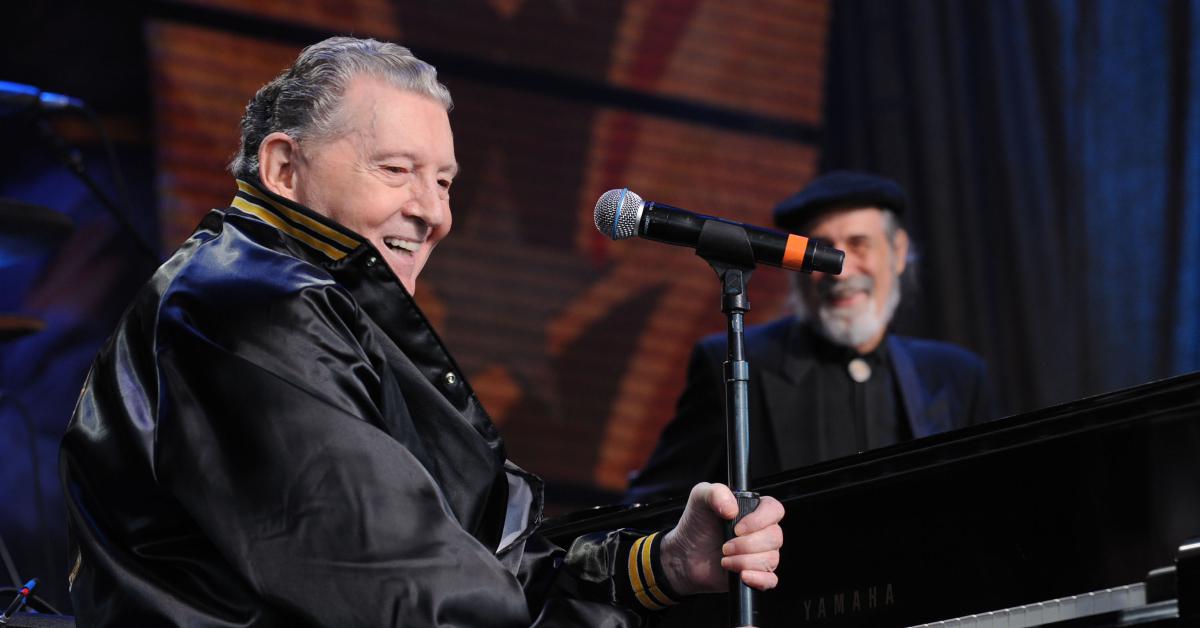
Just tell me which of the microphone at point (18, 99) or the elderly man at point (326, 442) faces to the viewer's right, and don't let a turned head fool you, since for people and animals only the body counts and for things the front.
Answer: the elderly man

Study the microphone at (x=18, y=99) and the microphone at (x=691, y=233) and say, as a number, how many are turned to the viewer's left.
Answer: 2

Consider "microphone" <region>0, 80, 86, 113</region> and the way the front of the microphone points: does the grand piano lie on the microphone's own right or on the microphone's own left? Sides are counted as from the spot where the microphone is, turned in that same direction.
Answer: on the microphone's own left

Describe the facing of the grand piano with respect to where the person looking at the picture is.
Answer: facing the viewer and to the left of the viewer

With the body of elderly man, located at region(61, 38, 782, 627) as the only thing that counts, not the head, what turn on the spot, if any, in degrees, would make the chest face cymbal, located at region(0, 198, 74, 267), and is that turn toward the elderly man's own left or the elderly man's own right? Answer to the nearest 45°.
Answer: approximately 135° to the elderly man's own left

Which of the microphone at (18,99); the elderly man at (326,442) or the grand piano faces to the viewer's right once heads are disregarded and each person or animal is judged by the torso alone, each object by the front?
the elderly man

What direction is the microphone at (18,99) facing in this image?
to the viewer's left

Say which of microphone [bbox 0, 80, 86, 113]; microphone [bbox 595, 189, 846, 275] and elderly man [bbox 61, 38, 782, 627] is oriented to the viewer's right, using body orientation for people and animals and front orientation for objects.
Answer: the elderly man

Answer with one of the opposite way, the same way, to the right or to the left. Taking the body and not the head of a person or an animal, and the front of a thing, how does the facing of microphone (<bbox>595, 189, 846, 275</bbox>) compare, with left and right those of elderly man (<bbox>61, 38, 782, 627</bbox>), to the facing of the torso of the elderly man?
the opposite way

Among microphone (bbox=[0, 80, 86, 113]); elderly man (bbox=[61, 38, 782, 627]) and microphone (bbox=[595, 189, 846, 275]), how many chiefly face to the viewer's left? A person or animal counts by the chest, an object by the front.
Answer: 2

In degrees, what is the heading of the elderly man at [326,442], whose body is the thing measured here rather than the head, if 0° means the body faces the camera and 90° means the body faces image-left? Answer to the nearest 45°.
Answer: approximately 270°

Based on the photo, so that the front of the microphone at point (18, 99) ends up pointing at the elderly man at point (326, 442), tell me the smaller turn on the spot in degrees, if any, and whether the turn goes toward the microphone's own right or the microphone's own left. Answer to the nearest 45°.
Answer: approximately 90° to the microphone's own left

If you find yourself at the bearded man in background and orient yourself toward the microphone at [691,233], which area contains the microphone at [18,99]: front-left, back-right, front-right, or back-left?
front-right

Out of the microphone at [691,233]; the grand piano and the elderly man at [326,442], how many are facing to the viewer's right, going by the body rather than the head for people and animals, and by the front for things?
1

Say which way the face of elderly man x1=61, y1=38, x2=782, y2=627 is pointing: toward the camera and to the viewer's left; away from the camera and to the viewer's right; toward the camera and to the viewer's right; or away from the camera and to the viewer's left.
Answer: toward the camera and to the viewer's right

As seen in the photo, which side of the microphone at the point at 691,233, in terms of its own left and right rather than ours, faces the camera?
left

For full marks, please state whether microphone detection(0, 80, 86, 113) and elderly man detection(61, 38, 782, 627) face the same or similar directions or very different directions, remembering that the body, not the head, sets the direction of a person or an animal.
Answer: very different directions
